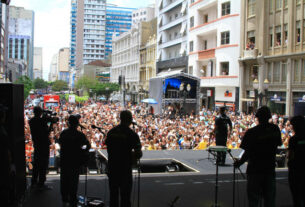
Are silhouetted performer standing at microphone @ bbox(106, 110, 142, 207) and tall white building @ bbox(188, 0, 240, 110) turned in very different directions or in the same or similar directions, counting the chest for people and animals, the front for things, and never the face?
very different directions

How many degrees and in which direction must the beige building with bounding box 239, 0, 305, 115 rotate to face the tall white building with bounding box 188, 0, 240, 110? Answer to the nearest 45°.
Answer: approximately 90° to its right

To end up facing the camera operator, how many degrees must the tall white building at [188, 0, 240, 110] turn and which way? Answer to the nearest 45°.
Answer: approximately 45° to its left

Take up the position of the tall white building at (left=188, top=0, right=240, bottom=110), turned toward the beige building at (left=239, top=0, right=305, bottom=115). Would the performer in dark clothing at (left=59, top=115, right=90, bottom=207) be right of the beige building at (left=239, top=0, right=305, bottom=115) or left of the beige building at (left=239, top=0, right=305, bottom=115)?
right

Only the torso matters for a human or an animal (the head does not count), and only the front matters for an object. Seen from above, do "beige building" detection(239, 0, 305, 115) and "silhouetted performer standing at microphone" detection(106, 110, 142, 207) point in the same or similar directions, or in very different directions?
very different directions

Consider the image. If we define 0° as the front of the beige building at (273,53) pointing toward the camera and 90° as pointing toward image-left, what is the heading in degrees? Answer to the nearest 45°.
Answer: approximately 45°

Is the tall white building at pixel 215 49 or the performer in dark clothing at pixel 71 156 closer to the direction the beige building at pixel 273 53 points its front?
the performer in dark clothing

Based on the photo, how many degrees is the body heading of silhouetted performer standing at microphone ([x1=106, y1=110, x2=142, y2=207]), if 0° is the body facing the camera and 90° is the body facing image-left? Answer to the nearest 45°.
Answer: approximately 225°

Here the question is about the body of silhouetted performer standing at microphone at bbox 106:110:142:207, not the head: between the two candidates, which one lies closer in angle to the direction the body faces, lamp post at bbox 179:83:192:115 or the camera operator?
the lamp post

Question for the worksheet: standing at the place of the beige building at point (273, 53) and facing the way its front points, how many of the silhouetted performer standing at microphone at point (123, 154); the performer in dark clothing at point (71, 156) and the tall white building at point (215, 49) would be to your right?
1

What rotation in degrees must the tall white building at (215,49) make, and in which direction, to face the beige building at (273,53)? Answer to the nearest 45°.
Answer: approximately 90° to its left

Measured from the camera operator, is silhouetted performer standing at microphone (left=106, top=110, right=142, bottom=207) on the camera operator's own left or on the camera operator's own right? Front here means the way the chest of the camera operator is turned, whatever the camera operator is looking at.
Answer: on the camera operator's own right
